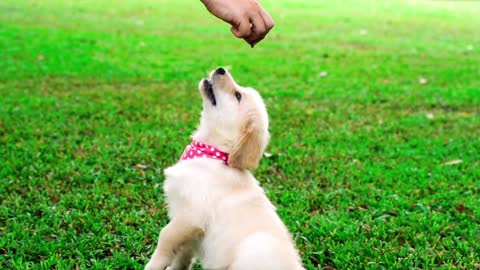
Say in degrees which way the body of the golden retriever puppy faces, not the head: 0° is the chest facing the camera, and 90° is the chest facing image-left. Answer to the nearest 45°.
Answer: approximately 90°
